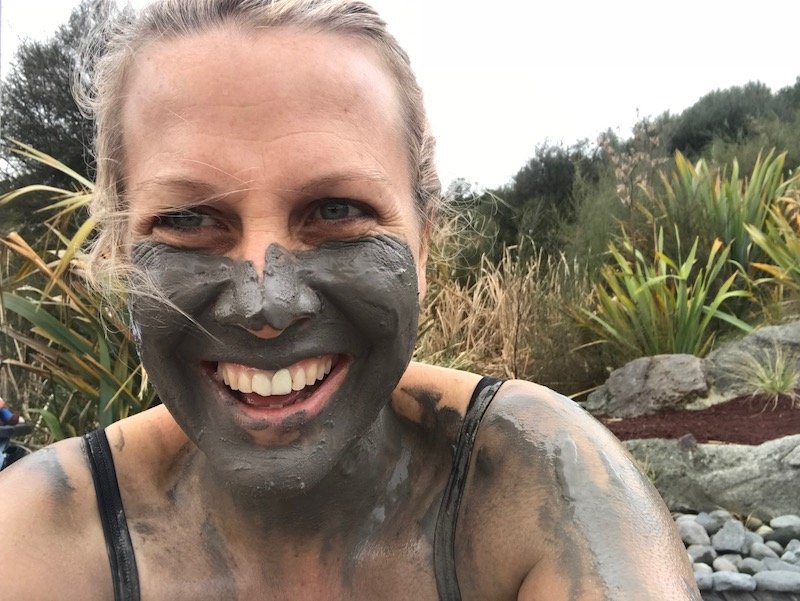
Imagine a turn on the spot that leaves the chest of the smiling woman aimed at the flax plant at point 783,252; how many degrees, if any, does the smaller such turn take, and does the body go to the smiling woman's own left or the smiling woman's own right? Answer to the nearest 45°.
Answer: approximately 135° to the smiling woman's own left

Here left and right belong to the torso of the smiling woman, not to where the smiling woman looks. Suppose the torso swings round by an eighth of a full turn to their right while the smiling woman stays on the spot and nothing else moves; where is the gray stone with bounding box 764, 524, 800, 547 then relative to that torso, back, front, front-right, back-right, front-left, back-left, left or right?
back

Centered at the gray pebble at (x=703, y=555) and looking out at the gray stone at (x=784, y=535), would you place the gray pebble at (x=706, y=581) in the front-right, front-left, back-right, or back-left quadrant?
back-right

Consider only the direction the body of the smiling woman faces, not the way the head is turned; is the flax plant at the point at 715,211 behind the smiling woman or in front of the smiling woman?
behind

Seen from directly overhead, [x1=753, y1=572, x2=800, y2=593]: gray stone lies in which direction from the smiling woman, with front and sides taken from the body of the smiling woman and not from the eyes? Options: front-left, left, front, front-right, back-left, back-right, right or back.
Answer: back-left

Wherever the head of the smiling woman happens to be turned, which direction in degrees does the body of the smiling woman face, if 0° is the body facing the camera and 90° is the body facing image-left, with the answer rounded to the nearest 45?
approximately 0°

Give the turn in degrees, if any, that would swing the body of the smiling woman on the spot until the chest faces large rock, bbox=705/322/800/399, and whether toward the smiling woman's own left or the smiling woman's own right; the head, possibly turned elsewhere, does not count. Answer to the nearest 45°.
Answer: approximately 135° to the smiling woman's own left

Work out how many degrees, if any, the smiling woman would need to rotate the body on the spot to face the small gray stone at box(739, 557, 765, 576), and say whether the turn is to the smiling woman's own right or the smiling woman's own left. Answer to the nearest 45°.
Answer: approximately 135° to the smiling woman's own left

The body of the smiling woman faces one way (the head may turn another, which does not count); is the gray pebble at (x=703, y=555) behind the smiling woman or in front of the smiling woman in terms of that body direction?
behind
